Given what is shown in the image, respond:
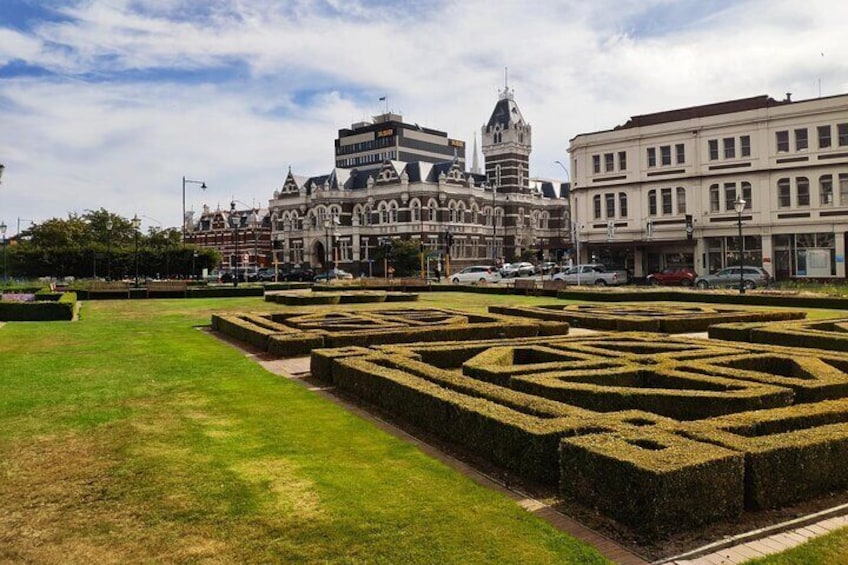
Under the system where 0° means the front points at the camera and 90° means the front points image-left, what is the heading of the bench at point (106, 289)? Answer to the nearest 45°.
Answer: approximately 0°

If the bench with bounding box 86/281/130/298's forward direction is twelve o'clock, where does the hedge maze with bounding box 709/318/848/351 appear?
The hedge maze is roughly at 11 o'clock from the bench.

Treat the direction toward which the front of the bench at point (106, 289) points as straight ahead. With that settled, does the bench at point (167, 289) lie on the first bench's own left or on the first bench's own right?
on the first bench's own left

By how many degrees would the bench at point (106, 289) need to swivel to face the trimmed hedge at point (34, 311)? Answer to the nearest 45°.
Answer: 0° — it already faces it

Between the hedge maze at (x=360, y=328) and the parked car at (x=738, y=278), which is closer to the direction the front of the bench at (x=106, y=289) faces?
the hedge maze

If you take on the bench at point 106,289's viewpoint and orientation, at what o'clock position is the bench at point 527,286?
the bench at point 527,286 is roughly at 10 o'clock from the bench at point 106,289.

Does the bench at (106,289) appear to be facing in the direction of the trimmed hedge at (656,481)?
yes

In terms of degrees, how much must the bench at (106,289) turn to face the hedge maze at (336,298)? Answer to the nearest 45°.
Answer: approximately 45° to its left
